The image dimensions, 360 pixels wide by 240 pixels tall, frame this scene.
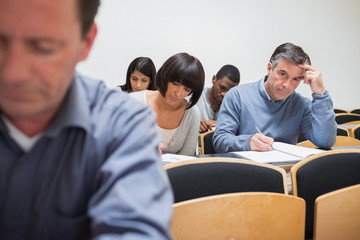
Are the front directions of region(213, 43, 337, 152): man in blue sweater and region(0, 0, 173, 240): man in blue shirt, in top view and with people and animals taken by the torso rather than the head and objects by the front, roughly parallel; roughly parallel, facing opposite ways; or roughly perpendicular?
roughly parallel

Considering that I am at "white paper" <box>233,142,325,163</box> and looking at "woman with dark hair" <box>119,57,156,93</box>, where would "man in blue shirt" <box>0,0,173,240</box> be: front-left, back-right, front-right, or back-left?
back-left

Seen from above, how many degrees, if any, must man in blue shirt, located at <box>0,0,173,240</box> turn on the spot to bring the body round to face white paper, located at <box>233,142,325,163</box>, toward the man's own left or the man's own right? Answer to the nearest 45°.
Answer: approximately 180°

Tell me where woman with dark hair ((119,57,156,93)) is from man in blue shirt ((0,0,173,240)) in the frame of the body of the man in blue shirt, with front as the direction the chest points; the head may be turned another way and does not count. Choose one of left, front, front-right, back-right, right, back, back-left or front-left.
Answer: back-right

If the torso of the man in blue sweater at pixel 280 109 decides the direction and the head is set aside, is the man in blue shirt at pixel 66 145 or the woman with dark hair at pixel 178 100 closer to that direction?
the man in blue shirt

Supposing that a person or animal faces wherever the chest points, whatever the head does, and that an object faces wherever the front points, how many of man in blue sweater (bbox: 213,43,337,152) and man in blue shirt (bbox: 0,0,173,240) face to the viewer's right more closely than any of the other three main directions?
0

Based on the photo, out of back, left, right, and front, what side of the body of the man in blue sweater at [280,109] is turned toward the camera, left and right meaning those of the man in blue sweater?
front

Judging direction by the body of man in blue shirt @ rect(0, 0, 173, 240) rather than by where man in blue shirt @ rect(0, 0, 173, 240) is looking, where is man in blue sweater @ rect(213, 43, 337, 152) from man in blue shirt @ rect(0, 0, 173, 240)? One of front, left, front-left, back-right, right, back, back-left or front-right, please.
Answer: back

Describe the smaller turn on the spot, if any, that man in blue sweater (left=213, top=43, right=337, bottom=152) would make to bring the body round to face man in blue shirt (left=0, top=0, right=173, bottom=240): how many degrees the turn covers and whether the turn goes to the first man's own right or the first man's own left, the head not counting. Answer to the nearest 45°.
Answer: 0° — they already face them

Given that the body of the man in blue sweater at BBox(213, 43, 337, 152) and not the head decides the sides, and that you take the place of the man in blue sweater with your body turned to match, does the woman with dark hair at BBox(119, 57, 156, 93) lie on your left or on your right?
on your right

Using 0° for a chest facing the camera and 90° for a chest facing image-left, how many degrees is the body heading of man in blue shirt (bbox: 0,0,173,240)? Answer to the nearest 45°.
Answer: approximately 45°
